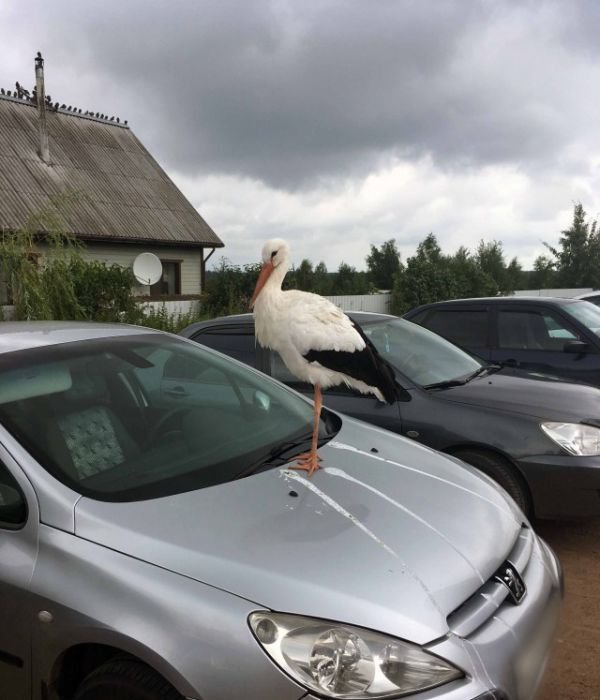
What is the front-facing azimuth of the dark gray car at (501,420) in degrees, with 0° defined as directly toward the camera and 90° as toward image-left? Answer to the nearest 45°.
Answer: approximately 315°

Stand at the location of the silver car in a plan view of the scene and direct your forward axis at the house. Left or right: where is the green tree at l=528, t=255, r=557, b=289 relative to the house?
right

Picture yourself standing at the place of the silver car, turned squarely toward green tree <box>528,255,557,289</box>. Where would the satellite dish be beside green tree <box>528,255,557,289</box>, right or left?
left

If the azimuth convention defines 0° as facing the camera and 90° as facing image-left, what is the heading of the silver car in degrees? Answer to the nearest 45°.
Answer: approximately 315°

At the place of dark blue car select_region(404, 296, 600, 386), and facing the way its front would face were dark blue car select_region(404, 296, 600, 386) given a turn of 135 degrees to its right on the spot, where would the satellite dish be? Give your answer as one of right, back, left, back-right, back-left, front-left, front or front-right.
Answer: front-right

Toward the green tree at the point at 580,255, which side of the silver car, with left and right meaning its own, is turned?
left

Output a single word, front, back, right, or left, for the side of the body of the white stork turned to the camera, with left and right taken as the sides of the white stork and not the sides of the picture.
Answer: left

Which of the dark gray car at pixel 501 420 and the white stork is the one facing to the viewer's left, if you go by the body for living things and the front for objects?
the white stork

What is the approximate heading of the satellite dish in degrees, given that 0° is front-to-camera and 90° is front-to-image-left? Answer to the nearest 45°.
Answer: approximately 0°

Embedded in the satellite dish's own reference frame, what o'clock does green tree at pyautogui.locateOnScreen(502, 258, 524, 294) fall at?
The green tree is roughly at 8 o'clock from the satellite dish.
